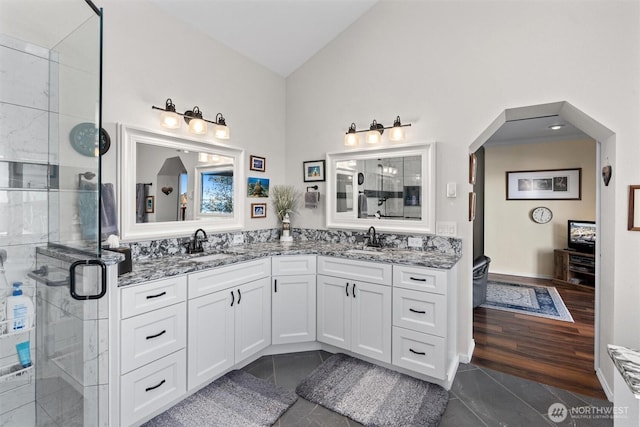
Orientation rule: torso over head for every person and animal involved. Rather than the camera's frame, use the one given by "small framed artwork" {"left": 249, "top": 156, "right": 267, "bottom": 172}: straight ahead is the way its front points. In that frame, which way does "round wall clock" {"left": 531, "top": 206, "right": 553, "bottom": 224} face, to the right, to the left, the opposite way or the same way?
to the right

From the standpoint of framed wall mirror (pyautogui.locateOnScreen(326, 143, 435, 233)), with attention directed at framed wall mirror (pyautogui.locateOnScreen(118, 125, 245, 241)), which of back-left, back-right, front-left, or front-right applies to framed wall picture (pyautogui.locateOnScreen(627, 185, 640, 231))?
back-left

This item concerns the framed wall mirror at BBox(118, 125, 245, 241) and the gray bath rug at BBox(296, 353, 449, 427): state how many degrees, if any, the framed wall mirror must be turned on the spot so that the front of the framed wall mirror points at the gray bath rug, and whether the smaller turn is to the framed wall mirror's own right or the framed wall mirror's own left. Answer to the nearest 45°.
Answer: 0° — it already faces it

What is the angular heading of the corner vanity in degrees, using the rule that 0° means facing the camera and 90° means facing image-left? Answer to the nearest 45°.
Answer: approximately 0°

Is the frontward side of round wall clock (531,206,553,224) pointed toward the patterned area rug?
yes

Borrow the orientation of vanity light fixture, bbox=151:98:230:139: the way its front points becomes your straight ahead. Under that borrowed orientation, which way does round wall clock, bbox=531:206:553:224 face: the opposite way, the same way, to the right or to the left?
to the right

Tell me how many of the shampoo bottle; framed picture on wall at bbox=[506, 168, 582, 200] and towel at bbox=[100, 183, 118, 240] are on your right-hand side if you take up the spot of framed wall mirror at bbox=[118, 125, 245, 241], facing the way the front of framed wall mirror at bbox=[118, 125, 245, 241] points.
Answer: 2

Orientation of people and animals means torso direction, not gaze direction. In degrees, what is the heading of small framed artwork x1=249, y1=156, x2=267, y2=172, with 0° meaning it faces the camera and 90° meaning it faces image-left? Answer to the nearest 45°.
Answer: approximately 315°

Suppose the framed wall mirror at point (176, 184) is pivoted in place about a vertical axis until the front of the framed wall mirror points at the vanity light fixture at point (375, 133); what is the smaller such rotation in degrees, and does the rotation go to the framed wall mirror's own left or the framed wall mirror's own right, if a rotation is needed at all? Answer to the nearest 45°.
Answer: approximately 45° to the framed wall mirror's own left

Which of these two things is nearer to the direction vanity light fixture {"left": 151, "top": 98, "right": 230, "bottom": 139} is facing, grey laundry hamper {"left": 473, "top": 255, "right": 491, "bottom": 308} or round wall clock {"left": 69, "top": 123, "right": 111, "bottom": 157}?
the grey laundry hamper

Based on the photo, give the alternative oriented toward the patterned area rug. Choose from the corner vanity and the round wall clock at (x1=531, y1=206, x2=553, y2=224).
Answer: the round wall clock
